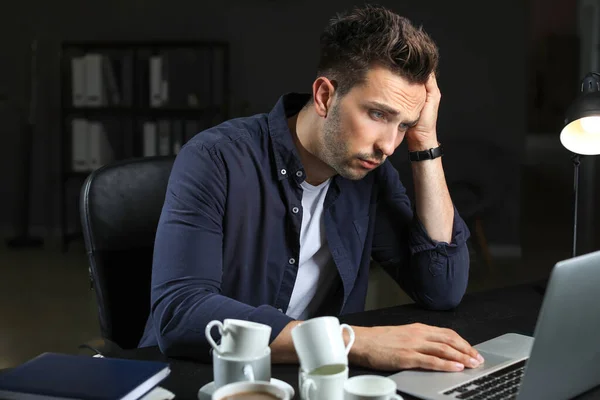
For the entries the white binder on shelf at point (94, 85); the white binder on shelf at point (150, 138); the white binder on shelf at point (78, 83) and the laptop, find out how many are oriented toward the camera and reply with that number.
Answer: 3

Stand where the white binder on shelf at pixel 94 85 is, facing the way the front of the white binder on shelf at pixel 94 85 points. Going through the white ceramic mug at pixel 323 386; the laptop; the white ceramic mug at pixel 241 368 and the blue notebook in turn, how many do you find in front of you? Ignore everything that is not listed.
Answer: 4

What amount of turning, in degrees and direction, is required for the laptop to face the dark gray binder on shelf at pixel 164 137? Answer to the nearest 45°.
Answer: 0° — it already faces it

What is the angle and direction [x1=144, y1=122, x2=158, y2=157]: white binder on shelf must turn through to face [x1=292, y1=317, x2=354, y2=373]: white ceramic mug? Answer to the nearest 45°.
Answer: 0° — it already faces it

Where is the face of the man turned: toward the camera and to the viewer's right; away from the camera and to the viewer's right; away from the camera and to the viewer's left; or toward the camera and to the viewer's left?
toward the camera and to the viewer's right

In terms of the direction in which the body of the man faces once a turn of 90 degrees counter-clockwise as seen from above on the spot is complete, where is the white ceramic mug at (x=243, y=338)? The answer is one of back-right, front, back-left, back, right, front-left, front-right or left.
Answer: back-right

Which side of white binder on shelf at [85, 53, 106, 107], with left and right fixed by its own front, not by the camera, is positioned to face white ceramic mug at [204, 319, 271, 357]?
front

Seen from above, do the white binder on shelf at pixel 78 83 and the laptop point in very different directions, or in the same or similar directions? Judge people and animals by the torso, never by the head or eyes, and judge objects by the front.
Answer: very different directions
